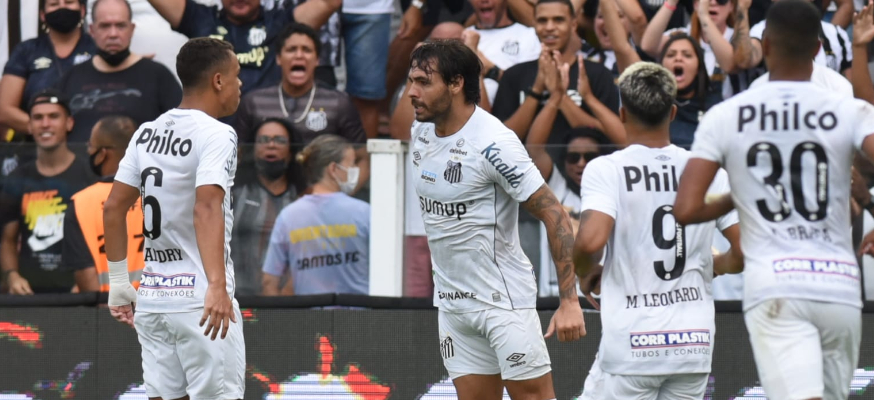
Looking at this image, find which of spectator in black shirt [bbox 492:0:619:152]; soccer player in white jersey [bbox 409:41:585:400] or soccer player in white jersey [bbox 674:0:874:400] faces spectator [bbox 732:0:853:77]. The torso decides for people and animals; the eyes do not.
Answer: soccer player in white jersey [bbox 674:0:874:400]

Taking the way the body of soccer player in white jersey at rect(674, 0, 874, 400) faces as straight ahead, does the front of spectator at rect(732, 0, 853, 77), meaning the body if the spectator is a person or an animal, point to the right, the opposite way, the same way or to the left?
the opposite way

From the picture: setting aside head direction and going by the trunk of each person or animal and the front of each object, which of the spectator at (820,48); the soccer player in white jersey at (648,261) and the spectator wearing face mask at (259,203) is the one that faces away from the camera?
the soccer player in white jersey

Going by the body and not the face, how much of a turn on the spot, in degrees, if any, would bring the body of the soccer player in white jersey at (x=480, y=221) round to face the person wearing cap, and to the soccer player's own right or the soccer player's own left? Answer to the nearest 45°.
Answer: approximately 90° to the soccer player's own right

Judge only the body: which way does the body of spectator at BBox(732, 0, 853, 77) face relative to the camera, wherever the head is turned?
toward the camera

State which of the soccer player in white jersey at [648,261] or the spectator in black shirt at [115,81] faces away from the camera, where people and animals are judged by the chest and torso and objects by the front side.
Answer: the soccer player in white jersey

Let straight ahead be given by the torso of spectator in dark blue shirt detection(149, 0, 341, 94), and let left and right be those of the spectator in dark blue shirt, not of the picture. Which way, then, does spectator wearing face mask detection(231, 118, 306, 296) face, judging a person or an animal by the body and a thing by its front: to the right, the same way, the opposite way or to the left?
the same way

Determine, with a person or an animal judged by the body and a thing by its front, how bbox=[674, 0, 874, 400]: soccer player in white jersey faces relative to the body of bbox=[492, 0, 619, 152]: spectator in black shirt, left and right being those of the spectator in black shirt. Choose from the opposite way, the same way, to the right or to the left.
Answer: the opposite way

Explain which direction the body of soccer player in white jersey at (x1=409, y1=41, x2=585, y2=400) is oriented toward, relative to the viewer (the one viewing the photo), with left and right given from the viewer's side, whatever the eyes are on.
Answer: facing the viewer and to the left of the viewer

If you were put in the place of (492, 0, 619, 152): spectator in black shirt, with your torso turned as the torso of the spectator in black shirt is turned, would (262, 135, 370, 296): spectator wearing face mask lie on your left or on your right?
on your right

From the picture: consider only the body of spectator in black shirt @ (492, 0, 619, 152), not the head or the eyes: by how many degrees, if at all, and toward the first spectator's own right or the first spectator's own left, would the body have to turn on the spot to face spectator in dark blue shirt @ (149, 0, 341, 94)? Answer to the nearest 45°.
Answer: approximately 90° to the first spectator's own right

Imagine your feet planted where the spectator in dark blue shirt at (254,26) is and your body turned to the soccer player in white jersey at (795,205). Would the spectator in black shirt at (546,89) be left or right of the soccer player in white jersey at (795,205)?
left

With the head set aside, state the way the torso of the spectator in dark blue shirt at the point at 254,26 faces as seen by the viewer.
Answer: toward the camera

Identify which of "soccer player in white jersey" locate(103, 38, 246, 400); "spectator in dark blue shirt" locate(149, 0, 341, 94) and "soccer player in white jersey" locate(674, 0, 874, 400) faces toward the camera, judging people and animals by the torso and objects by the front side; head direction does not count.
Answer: the spectator in dark blue shirt

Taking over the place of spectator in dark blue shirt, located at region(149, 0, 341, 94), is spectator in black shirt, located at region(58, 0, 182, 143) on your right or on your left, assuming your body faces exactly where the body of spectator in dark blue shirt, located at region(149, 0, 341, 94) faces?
on your right

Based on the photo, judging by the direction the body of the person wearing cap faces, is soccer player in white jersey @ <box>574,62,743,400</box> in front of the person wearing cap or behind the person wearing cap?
in front

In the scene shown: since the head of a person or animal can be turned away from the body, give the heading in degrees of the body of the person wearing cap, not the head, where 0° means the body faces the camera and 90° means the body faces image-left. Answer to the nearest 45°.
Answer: approximately 0°
